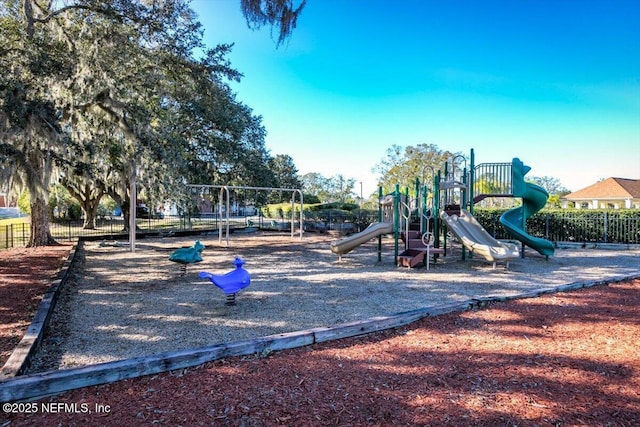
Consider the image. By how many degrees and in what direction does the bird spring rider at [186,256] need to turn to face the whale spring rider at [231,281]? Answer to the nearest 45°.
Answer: approximately 90° to its right

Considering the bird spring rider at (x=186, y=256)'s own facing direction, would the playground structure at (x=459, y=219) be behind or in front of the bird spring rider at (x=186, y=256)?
in front

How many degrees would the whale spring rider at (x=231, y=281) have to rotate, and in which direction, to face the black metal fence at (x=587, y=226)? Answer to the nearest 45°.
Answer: approximately 45° to its left

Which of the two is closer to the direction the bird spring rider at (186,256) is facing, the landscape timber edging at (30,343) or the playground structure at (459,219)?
the playground structure

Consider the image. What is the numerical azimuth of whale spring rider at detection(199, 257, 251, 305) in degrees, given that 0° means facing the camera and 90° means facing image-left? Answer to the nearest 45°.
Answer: approximately 270°

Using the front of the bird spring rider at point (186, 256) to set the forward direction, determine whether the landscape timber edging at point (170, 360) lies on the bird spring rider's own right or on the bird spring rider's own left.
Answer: on the bird spring rider's own right

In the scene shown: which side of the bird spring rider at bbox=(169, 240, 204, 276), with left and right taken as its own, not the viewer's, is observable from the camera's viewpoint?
right

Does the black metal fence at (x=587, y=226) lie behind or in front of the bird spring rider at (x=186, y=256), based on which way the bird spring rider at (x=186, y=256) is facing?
in front

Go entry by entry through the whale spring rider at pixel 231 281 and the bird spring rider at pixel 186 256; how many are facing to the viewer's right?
2
